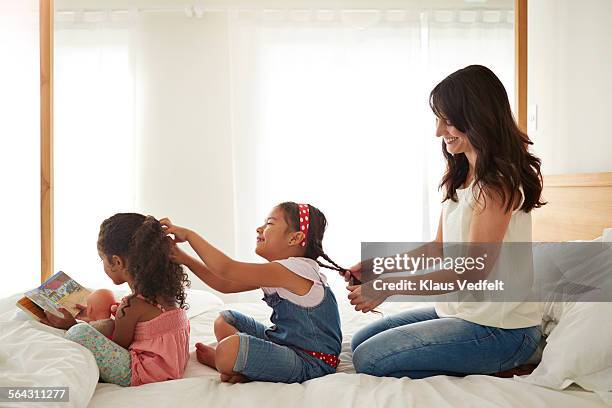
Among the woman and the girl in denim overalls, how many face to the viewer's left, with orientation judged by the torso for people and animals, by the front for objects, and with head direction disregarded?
2

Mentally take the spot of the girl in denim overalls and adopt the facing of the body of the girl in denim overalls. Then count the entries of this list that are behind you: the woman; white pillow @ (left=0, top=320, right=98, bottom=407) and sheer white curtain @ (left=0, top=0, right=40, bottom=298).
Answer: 1

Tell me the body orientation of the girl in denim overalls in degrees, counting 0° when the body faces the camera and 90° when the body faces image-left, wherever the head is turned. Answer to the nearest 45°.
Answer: approximately 90°

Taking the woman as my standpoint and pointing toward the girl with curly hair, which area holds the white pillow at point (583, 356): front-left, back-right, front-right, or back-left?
back-left

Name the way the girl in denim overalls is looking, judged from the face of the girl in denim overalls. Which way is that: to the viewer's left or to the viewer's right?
to the viewer's left

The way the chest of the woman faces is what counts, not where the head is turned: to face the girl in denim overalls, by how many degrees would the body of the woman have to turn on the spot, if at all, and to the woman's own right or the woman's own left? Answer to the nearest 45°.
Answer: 0° — they already face them

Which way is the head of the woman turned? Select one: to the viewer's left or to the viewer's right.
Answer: to the viewer's left

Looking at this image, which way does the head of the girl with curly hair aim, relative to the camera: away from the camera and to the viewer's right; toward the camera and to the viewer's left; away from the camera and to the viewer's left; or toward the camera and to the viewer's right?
away from the camera and to the viewer's left

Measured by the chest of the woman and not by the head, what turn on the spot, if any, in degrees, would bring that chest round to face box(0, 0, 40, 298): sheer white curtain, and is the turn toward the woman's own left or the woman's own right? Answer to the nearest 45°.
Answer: approximately 45° to the woman's own right

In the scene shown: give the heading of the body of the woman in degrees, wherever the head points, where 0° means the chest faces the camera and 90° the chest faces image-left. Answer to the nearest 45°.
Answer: approximately 90°

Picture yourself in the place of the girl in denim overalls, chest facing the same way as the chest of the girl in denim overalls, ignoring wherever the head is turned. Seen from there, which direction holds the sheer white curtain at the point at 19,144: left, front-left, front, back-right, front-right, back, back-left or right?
front-right
